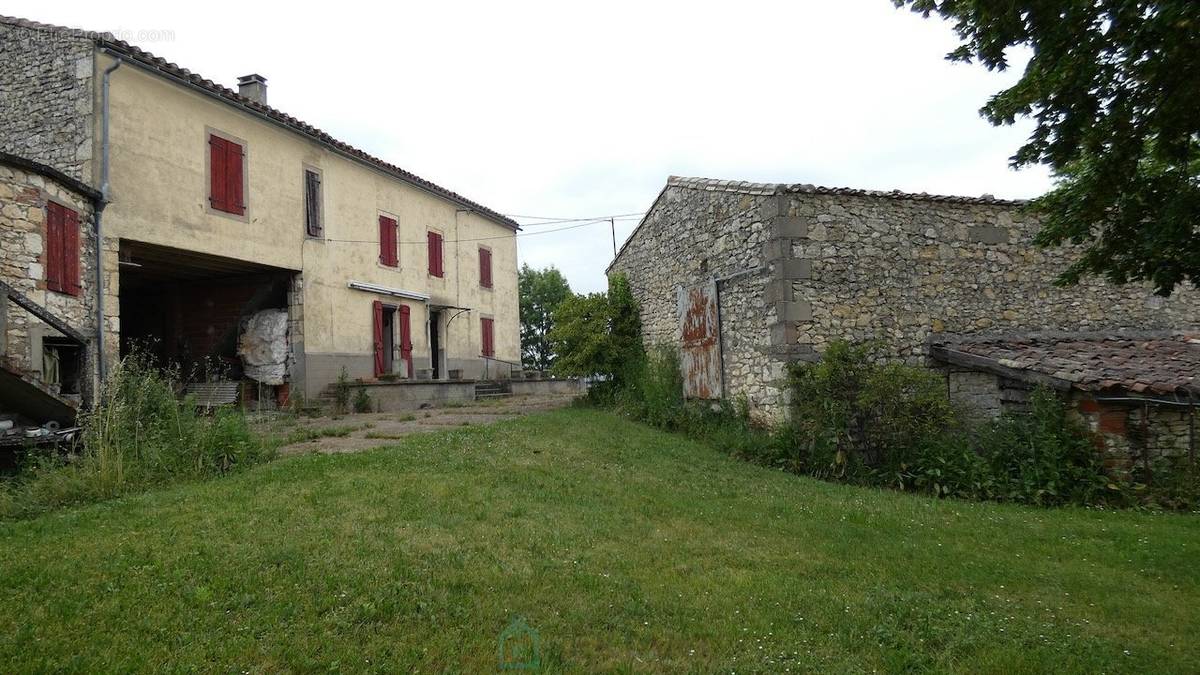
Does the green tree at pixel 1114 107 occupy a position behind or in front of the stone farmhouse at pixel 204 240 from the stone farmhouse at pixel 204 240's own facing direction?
in front

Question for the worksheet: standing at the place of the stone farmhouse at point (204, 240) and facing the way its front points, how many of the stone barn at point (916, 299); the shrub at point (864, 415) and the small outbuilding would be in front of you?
3

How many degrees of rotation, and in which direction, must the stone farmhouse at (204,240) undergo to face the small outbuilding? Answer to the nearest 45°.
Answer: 0° — it already faces it

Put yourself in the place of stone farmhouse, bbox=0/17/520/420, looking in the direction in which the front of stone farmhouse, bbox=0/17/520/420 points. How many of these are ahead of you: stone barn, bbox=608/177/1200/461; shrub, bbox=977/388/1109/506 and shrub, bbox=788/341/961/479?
3

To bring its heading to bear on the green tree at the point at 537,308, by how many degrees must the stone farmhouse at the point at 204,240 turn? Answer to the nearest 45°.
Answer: approximately 90° to its left

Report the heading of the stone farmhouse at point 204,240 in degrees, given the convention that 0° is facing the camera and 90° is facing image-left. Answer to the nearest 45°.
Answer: approximately 315°

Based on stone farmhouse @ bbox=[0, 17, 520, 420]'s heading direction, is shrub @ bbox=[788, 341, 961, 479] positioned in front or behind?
in front

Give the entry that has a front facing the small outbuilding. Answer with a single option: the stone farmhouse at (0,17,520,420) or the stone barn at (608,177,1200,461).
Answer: the stone farmhouse at (0,17,520,420)

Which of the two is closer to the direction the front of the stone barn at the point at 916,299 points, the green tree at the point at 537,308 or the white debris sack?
the white debris sack

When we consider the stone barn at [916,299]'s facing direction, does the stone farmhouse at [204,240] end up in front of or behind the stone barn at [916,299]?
in front
